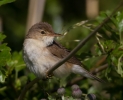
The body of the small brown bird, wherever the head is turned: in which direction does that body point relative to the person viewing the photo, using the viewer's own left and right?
facing the viewer and to the left of the viewer
